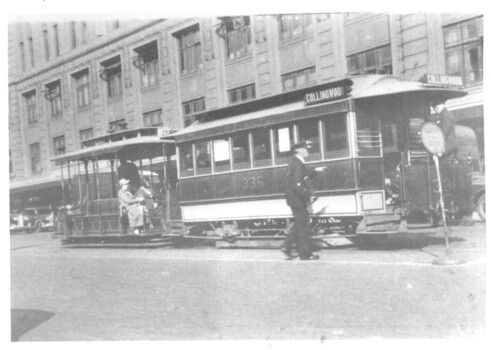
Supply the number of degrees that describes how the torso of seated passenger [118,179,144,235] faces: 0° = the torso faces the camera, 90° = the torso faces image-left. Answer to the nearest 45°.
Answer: approximately 315°
